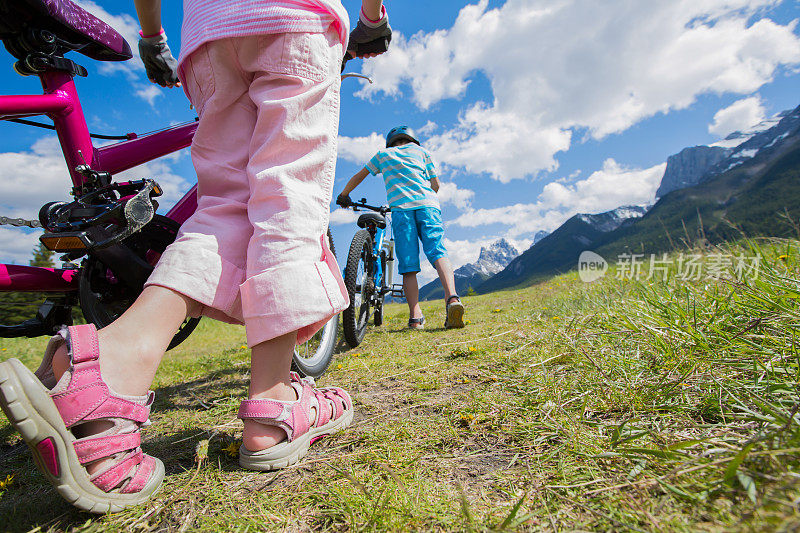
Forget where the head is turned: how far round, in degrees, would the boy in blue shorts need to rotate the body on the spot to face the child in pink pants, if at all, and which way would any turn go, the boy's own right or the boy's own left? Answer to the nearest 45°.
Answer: approximately 180°

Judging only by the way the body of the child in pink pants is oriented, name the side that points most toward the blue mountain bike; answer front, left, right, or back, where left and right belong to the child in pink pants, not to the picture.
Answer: front

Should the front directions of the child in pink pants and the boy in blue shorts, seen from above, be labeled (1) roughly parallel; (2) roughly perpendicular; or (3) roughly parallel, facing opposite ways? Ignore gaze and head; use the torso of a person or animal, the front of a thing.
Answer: roughly parallel

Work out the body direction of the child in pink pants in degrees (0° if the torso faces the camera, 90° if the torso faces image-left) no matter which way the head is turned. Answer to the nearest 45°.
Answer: approximately 225°

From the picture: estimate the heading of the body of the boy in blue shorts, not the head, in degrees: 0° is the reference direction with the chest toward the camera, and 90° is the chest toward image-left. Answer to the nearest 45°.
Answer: approximately 180°

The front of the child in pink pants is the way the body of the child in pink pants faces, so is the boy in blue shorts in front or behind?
in front

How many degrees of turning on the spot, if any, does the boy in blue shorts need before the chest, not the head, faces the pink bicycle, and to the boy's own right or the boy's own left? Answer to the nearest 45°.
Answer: approximately 135° to the boy's own left

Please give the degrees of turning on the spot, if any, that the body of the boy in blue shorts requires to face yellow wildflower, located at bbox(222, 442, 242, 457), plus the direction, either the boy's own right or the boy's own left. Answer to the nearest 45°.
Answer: approximately 180°

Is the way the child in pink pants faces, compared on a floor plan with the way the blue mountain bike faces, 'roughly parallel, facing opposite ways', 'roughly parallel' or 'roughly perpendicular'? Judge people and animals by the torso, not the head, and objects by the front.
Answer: roughly parallel

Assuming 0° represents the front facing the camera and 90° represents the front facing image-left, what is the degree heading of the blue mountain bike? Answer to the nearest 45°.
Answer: approximately 180°

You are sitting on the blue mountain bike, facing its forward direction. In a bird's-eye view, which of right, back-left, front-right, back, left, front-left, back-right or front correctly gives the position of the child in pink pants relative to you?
back

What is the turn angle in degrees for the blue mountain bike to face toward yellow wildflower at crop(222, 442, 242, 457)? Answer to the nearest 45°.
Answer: approximately 180°
